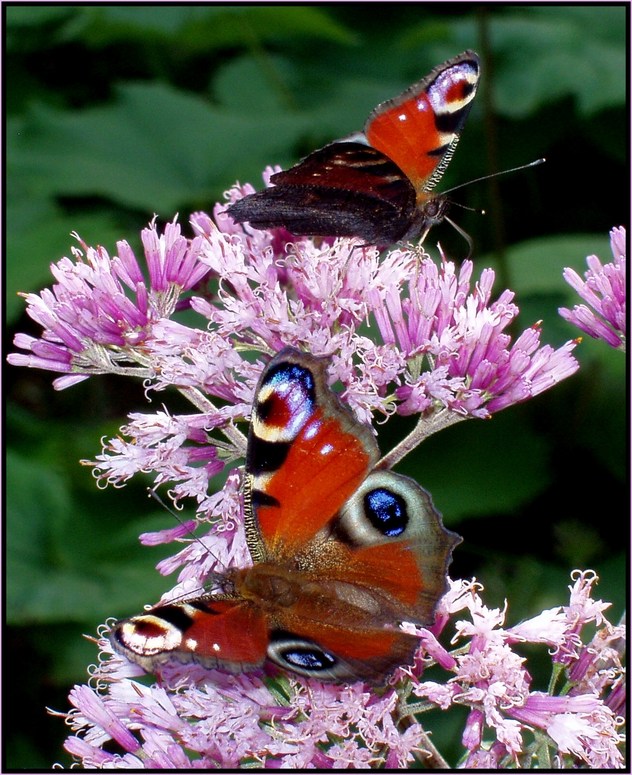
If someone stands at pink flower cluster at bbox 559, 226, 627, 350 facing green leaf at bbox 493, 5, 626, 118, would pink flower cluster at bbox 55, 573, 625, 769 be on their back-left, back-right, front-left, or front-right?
back-left

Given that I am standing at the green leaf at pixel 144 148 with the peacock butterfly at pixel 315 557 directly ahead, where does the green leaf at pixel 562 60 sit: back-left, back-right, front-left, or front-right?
front-left

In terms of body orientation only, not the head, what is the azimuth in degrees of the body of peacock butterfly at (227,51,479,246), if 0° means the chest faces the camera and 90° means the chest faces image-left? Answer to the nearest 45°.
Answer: approximately 270°

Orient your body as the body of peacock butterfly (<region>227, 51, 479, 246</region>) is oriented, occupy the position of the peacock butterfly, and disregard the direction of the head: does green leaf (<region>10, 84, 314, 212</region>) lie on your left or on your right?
on your left
